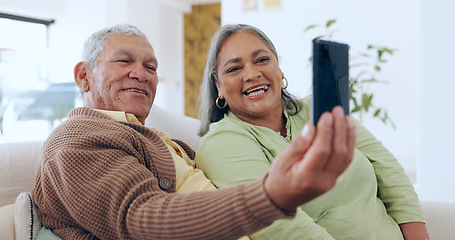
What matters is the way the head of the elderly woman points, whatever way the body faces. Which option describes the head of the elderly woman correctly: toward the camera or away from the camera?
toward the camera

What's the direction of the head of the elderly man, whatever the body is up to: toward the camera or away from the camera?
toward the camera

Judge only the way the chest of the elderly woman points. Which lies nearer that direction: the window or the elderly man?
the elderly man

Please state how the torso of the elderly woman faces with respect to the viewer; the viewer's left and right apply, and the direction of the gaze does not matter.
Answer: facing the viewer

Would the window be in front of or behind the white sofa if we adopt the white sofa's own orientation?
behind

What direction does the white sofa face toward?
toward the camera
